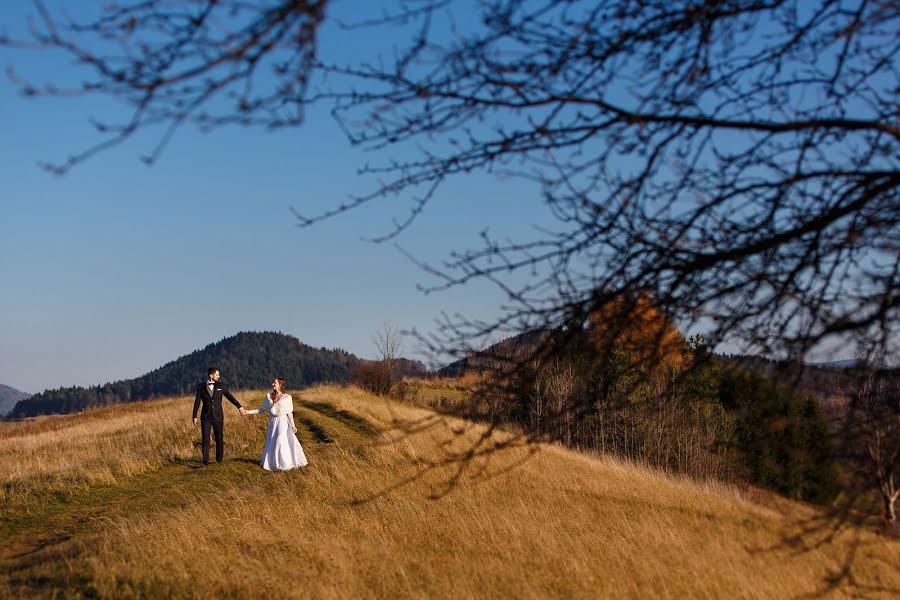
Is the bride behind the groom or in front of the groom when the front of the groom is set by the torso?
in front

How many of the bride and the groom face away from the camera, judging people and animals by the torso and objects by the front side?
0

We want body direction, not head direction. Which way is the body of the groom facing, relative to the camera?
toward the camera

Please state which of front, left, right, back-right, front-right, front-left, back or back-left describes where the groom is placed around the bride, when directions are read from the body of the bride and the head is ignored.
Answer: right

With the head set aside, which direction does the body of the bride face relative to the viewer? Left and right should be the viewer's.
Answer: facing the viewer and to the left of the viewer
